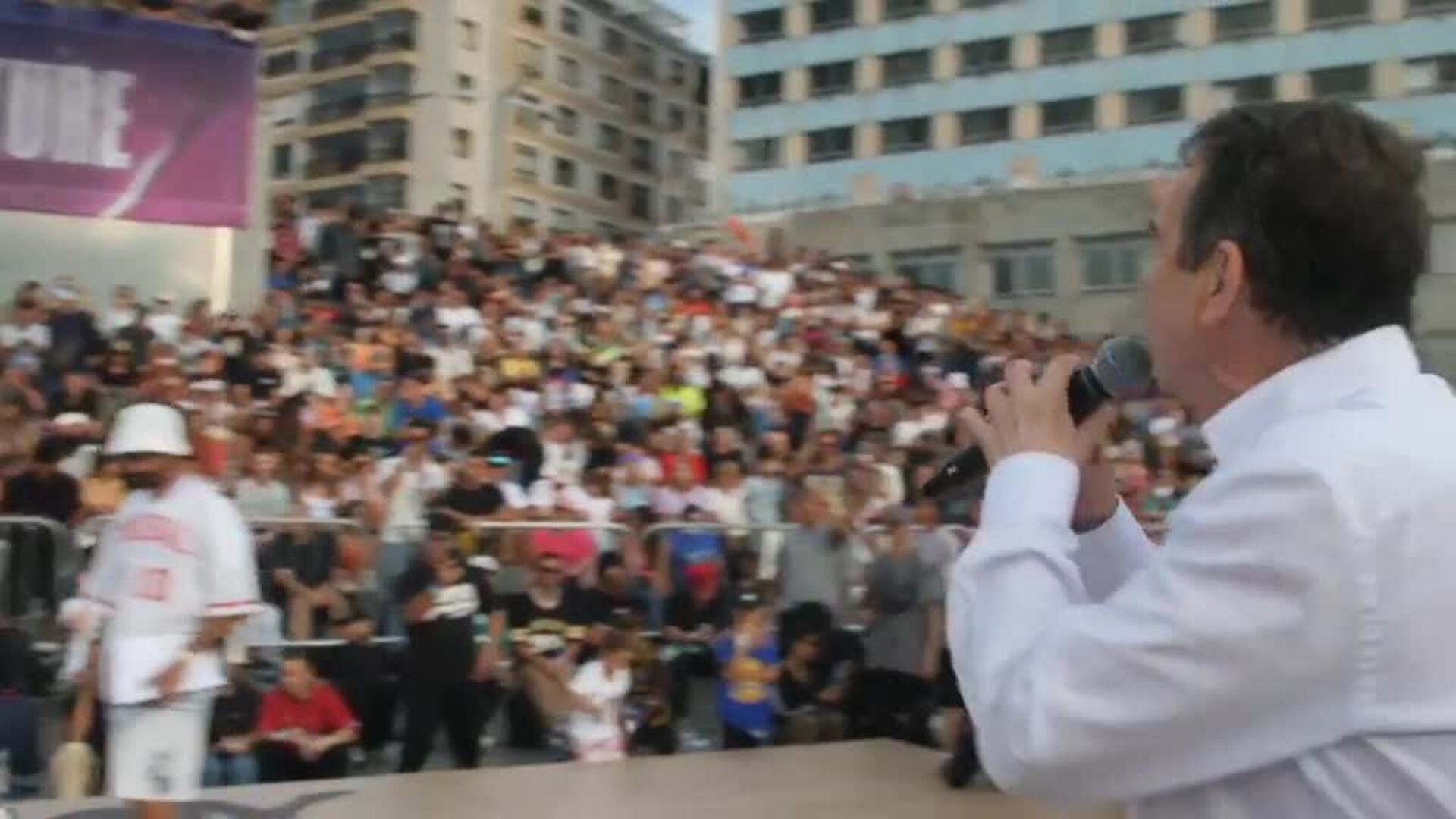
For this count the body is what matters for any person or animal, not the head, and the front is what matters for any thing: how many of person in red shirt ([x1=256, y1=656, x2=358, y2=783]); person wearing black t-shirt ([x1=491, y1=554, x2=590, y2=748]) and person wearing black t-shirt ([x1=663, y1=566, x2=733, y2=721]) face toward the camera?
3

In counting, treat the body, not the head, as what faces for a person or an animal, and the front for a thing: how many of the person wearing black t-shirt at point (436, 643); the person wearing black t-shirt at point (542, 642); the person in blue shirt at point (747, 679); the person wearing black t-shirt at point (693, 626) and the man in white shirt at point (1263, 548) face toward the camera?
4

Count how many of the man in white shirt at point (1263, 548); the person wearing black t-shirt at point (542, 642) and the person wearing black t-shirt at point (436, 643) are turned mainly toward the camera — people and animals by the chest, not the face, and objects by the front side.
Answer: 2

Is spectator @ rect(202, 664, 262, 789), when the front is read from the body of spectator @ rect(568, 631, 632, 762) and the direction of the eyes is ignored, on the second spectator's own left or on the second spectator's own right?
on the second spectator's own right

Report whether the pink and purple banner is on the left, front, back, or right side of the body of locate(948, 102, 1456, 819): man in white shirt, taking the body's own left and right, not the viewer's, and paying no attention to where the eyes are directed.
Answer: front

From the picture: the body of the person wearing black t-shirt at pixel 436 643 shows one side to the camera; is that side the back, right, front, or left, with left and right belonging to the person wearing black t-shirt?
front

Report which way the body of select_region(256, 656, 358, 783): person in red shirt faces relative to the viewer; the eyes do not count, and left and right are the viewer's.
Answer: facing the viewer

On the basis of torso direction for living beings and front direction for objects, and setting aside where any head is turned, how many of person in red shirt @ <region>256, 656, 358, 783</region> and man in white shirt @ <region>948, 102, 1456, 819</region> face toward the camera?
1

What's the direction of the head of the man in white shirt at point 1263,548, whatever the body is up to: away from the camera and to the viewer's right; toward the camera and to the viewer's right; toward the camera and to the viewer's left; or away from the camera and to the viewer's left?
away from the camera and to the viewer's left

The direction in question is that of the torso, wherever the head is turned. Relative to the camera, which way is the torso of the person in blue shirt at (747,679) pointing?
toward the camera

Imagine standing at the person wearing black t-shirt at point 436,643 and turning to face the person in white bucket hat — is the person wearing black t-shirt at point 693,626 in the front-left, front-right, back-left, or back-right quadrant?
back-left

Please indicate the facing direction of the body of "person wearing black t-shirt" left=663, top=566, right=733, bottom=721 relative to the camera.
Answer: toward the camera
